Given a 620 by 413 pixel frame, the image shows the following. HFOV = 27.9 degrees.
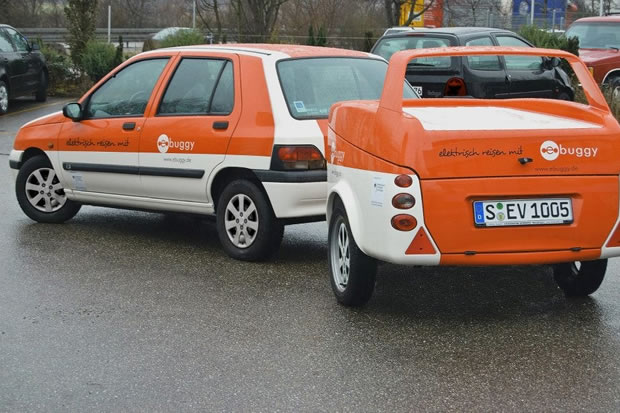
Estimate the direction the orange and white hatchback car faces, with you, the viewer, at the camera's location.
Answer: facing away from the viewer and to the left of the viewer

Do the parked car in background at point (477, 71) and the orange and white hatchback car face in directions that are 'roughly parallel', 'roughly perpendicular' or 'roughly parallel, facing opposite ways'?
roughly perpendicular

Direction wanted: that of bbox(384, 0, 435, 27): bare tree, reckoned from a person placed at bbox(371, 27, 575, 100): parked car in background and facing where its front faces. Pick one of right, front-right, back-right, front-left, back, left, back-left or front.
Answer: front-left

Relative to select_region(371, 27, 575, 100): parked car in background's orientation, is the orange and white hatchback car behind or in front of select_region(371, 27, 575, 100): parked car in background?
behind

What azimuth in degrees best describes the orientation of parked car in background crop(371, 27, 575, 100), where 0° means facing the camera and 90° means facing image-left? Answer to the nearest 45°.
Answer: approximately 225°

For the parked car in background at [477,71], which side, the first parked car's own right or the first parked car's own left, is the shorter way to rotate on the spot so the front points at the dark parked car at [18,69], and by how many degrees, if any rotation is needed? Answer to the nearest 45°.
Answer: approximately 90° to the first parked car's own left

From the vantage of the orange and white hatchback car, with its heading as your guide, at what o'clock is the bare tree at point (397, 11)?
The bare tree is roughly at 2 o'clock from the orange and white hatchback car.

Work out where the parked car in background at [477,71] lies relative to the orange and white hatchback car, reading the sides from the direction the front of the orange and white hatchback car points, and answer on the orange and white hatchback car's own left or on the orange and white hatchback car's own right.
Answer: on the orange and white hatchback car's own right

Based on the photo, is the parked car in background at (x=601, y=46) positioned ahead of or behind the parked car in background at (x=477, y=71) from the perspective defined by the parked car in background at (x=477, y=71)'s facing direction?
ahead

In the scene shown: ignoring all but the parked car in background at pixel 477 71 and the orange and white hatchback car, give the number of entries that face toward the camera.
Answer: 0

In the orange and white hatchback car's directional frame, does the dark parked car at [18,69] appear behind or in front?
in front
